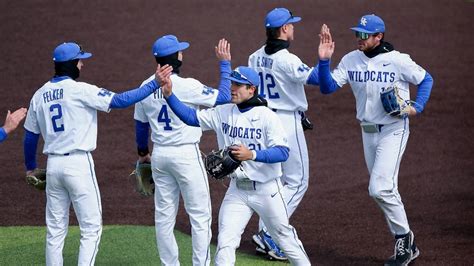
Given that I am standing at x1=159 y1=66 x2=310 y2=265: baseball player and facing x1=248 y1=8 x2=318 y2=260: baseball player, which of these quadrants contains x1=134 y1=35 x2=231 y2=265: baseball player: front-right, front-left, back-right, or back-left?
front-left

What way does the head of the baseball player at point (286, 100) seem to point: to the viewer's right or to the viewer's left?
to the viewer's right

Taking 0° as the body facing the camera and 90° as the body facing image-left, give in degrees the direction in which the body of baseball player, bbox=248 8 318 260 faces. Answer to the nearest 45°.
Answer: approximately 225°

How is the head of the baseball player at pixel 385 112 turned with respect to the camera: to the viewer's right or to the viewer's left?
to the viewer's left

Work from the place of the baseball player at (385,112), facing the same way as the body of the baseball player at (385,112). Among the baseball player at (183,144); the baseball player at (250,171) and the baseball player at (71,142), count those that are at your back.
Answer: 0

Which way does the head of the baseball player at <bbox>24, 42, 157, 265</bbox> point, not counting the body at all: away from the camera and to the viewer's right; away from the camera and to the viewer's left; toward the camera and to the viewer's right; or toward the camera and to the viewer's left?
away from the camera and to the viewer's right

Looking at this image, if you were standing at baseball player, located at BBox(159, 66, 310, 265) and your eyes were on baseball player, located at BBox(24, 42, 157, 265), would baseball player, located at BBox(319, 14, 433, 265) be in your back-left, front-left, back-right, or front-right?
back-right

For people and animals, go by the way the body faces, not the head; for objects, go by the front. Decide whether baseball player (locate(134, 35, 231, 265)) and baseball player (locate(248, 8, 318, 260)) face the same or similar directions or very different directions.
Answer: same or similar directions

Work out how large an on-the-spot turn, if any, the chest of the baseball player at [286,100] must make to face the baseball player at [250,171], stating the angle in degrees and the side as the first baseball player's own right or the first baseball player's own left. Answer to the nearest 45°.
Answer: approximately 135° to the first baseball player's own right

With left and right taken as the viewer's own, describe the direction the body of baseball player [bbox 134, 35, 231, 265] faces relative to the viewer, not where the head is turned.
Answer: facing away from the viewer and to the right of the viewer

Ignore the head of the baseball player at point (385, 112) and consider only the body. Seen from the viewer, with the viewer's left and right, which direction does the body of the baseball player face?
facing the viewer and to the left of the viewer

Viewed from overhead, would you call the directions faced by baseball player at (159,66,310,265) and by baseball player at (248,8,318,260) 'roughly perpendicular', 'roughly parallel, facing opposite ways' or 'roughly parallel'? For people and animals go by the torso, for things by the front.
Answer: roughly parallel, facing opposite ways

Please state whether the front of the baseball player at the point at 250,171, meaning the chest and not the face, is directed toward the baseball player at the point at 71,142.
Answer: no

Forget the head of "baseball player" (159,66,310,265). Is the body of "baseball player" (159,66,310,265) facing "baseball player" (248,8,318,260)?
no

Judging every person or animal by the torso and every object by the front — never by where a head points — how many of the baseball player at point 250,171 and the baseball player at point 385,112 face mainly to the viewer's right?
0
